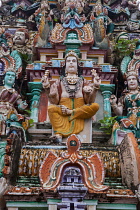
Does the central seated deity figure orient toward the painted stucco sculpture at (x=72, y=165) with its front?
yes

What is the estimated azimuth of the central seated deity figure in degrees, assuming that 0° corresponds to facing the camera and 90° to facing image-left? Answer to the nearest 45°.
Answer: approximately 0°

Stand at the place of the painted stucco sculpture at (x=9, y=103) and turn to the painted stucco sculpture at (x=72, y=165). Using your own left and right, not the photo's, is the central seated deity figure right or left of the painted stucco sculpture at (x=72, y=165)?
left

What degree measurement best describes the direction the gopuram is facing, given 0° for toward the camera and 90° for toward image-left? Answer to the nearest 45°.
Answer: approximately 0°

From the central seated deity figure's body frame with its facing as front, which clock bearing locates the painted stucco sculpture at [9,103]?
The painted stucco sculpture is roughly at 4 o'clock from the central seated deity figure.
